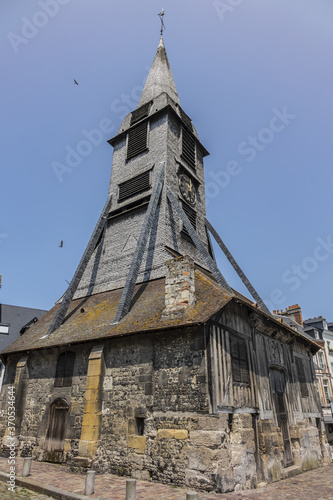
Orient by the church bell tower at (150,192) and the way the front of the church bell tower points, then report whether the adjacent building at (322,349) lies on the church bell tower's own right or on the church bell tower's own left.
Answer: on the church bell tower's own left

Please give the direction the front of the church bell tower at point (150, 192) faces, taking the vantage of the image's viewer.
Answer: facing the viewer and to the right of the viewer

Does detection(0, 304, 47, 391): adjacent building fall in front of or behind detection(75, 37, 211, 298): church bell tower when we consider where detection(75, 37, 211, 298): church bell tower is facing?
behind
